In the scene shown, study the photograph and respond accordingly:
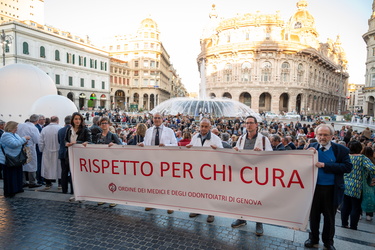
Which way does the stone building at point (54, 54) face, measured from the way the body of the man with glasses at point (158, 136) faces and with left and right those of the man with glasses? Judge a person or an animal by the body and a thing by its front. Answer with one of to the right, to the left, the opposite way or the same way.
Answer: to the left

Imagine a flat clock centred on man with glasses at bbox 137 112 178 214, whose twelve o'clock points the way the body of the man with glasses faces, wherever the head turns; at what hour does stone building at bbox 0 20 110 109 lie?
The stone building is roughly at 5 o'clock from the man with glasses.

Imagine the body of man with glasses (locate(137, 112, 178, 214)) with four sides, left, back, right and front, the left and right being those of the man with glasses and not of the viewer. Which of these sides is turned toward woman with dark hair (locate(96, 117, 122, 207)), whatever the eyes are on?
right

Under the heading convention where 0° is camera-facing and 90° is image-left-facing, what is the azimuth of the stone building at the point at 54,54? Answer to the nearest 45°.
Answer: approximately 315°

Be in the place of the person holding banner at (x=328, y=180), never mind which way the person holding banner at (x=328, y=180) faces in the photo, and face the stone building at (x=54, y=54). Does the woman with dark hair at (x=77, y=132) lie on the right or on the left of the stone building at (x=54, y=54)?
left

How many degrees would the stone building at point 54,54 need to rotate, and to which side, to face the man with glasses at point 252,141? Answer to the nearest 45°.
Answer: approximately 45° to its right

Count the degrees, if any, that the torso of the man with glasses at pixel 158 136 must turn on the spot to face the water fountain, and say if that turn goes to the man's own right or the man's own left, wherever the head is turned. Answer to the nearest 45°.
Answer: approximately 180°

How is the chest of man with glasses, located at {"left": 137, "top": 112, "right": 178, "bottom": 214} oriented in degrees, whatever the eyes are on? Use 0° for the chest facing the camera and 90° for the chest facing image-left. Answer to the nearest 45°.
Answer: approximately 0°

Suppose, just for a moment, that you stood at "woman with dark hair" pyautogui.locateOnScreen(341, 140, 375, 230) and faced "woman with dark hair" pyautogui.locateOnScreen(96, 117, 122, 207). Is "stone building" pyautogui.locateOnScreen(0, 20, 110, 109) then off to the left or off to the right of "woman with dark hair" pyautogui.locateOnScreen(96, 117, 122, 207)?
right

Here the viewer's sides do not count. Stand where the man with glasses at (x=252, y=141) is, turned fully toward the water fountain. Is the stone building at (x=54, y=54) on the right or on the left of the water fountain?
left

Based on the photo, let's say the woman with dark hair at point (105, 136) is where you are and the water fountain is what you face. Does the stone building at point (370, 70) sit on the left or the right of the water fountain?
right
